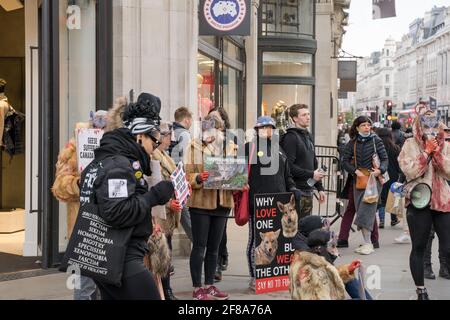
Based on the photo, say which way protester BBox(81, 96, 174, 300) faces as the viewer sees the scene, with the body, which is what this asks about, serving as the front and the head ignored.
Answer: to the viewer's right

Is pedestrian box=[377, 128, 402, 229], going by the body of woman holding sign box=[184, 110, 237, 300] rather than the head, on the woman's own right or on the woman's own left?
on the woman's own left

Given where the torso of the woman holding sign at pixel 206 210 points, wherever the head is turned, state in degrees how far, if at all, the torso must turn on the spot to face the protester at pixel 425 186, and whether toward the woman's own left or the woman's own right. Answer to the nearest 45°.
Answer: approximately 45° to the woman's own left

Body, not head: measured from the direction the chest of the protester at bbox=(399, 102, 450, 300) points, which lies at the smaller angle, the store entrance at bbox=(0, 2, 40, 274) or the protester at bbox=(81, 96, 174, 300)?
the protester

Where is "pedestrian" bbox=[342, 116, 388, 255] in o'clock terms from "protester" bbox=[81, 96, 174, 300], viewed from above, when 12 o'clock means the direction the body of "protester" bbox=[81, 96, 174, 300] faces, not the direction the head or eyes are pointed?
"pedestrian" bbox=[342, 116, 388, 255] is roughly at 10 o'clock from "protester" bbox=[81, 96, 174, 300].

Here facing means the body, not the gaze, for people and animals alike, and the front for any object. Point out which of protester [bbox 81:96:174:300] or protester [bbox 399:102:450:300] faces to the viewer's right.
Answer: protester [bbox 81:96:174:300]

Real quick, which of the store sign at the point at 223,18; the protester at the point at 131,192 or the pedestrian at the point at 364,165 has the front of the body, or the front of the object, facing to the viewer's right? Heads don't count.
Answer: the protester at the point at 131,192

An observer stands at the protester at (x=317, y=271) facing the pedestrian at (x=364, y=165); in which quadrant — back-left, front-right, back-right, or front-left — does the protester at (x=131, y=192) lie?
back-left

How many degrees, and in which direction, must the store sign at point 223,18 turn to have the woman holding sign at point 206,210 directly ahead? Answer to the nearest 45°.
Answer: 0° — it already faces them

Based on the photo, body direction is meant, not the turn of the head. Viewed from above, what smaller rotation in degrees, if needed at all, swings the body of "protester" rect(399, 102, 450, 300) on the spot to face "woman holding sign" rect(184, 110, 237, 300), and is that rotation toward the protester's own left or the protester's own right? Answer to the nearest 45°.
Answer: approximately 90° to the protester's own right
